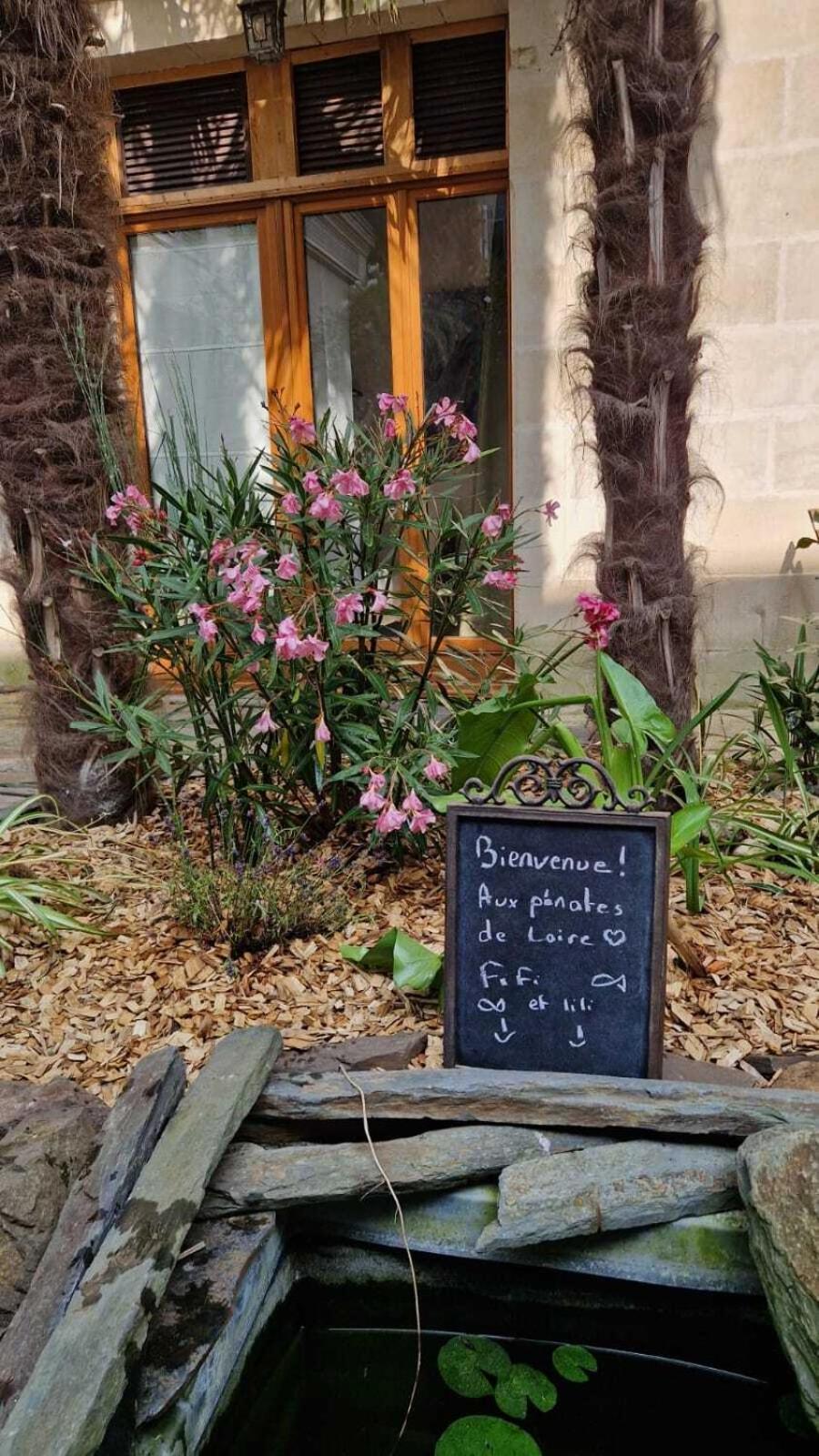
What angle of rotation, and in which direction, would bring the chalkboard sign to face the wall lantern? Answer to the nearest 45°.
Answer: approximately 180°

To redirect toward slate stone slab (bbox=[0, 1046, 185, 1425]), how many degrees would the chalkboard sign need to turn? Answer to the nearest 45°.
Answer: approximately 45° to its right

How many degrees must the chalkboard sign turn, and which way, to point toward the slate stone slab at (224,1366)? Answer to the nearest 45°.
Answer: approximately 45° to its right

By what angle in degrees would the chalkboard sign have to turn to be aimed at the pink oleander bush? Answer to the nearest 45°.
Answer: approximately 135° to its right

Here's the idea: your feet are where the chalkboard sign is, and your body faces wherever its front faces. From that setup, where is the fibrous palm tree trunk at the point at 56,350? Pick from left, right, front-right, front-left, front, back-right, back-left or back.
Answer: back-right

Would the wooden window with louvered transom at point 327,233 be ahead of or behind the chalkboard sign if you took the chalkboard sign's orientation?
behind

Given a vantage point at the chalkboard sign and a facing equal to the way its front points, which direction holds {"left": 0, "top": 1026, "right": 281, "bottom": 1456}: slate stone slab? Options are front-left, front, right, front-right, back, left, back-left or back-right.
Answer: front-right

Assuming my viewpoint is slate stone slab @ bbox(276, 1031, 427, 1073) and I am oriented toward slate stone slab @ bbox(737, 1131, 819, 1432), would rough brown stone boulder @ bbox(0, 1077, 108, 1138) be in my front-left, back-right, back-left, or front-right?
back-right

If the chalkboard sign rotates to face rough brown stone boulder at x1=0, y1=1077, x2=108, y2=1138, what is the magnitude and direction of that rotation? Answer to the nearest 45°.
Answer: approximately 90° to its right

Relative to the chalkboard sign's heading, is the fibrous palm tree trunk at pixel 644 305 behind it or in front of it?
behind

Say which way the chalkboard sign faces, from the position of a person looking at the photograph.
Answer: facing the viewer

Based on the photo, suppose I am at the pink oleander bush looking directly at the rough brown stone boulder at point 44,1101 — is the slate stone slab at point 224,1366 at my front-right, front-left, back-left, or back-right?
front-left

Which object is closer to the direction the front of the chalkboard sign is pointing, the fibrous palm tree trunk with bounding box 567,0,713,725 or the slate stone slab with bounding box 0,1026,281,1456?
the slate stone slab
